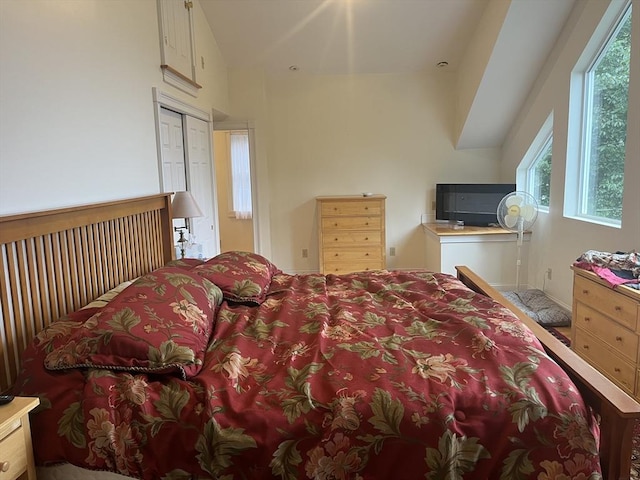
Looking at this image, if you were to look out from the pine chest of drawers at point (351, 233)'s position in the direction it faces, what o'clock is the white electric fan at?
The white electric fan is roughly at 10 o'clock from the pine chest of drawers.

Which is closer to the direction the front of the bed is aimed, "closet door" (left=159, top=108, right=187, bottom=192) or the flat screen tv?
the flat screen tv

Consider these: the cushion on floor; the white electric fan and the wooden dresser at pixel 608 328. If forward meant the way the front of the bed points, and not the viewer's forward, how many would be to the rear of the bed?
0

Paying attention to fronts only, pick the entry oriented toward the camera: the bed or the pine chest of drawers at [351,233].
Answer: the pine chest of drawers

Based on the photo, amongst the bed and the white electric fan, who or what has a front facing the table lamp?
the white electric fan

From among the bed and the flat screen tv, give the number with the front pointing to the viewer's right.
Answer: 1

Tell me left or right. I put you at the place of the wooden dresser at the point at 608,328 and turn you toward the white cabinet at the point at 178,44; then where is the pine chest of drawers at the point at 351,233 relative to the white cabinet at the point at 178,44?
right

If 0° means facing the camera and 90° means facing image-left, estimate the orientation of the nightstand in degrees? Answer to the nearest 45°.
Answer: approximately 315°

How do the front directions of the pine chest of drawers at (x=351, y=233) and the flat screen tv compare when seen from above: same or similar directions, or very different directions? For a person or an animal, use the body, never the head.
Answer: same or similar directions

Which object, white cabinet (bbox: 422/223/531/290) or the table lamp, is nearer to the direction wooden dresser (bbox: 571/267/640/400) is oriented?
the table lamp

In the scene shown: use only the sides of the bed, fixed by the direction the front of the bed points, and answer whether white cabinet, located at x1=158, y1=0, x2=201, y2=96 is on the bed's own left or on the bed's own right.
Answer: on the bed's own left

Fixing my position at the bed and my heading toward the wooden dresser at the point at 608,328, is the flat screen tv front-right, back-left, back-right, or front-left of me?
front-left

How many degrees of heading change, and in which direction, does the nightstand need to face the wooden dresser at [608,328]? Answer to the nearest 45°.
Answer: approximately 45° to its left

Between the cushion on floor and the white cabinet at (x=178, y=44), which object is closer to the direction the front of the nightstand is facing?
the cushion on floor

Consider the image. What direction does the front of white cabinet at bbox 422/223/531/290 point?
toward the camera

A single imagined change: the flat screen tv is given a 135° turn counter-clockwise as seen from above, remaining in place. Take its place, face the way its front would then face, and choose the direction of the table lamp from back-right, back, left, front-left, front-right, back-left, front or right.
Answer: back

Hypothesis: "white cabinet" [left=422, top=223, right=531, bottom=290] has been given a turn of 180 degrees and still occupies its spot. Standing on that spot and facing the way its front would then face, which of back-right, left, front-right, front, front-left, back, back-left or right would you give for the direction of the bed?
back

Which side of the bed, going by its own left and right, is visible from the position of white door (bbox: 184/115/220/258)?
left

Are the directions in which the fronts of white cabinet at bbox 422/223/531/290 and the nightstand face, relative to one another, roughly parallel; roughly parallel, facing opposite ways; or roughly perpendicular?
roughly perpendicular

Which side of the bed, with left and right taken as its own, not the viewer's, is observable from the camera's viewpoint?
right

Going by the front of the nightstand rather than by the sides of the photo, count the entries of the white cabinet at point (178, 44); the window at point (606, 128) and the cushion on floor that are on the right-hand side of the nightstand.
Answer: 0

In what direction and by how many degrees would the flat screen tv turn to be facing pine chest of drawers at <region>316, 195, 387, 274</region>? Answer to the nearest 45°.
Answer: approximately 90° to its right

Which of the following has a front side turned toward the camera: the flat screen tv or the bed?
the flat screen tv
